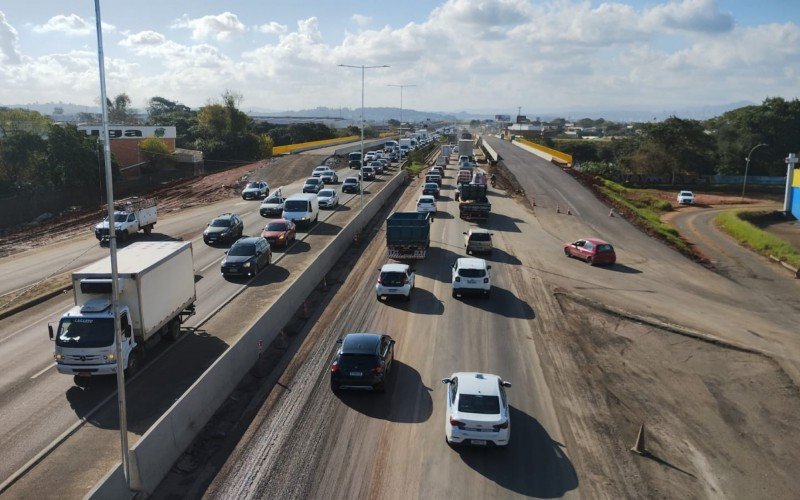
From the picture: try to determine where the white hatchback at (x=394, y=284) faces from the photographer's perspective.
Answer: facing away from the viewer

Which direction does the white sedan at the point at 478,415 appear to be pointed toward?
away from the camera

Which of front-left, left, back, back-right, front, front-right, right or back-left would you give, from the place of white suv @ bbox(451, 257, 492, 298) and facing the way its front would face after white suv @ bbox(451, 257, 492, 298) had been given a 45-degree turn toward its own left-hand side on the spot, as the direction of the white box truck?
left

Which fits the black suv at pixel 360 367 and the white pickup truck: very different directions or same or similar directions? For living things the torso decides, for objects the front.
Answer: very different directions

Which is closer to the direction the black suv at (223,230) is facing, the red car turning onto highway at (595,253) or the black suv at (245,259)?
the black suv

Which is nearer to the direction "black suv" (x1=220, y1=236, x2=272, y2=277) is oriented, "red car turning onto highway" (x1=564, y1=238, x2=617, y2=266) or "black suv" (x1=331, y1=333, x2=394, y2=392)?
the black suv

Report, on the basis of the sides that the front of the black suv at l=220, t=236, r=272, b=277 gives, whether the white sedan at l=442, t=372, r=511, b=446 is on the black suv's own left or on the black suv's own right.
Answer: on the black suv's own left

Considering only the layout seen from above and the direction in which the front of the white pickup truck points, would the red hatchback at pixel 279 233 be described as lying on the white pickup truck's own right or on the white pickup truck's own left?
on the white pickup truck's own left

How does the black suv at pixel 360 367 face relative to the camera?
away from the camera

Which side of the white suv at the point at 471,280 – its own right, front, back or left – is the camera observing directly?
back

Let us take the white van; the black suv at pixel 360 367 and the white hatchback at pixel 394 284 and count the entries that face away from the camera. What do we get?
2
